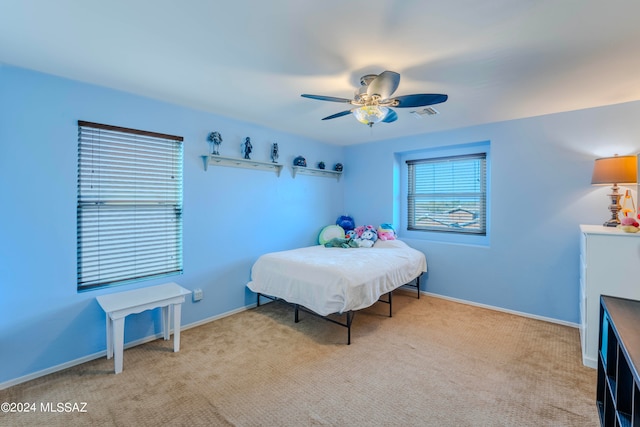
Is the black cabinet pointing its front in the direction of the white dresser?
no

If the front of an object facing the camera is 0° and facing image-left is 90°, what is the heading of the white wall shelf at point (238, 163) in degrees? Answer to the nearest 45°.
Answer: approximately 315°

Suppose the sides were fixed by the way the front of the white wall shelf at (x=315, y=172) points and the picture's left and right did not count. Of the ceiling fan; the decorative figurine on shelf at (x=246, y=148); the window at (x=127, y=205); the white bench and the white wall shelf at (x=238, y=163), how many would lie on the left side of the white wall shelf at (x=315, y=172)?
0

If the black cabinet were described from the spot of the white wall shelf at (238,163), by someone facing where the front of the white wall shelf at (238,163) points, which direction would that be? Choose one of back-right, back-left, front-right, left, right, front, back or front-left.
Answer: front

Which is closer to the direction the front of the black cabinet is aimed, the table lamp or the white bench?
the white bench

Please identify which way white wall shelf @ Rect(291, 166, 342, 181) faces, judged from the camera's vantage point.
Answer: facing the viewer and to the right of the viewer

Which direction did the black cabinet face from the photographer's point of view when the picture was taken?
facing to the left of the viewer

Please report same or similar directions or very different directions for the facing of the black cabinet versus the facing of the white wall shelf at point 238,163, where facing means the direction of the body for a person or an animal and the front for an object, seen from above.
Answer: very different directions

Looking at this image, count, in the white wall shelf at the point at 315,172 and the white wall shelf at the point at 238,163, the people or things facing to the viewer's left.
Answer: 0

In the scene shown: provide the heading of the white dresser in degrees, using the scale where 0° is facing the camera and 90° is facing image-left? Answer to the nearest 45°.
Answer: approximately 90°

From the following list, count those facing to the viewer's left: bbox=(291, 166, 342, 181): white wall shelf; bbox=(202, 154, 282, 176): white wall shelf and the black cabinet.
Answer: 1

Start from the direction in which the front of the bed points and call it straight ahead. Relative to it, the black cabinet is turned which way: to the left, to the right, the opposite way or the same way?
to the right

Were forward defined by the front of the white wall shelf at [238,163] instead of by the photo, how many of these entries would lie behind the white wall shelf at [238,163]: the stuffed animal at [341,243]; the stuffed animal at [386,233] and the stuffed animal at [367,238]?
0

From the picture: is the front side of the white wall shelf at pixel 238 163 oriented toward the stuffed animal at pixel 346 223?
no

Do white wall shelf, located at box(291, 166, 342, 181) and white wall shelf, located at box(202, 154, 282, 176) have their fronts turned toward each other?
no
